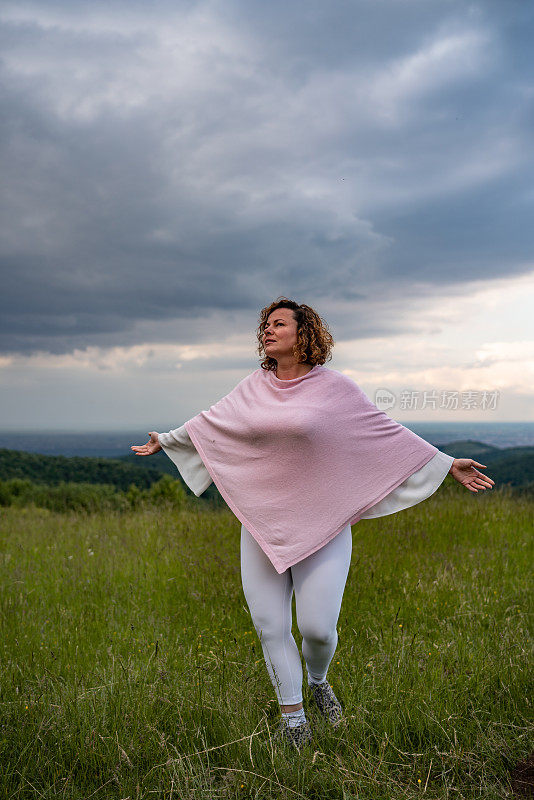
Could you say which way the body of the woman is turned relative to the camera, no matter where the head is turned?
toward the camera
